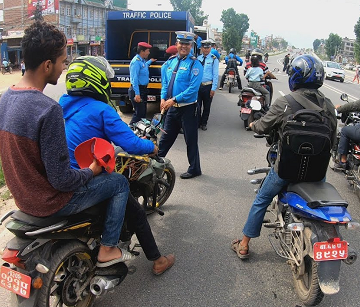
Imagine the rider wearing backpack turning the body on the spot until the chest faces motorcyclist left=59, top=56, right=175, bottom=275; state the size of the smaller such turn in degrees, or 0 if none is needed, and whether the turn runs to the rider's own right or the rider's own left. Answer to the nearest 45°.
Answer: approximately 90° to the rider's own left

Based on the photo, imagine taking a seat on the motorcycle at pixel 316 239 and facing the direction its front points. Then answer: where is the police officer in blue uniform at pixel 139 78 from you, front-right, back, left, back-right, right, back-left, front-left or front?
front

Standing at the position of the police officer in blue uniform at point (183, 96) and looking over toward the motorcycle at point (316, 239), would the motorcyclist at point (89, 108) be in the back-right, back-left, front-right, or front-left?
front-right

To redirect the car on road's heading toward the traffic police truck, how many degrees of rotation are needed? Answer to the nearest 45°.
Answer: approximately 45° to its right

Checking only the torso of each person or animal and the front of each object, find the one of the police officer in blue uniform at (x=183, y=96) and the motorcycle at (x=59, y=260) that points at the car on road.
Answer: the motorcycle

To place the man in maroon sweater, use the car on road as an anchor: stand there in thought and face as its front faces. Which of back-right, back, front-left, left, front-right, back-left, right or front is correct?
front-right

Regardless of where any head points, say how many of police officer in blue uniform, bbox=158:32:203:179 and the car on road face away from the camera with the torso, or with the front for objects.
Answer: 0

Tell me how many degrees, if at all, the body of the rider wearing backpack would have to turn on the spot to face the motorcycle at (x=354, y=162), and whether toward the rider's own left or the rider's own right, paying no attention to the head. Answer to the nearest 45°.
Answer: approximately 45° to the rider's own right

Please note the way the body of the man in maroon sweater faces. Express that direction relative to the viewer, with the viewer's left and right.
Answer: facing away from the viewer and to the right of the viewer

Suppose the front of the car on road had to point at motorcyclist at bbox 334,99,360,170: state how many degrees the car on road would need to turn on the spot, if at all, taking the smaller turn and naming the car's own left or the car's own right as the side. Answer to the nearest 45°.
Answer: approximately 45° to the car's own right

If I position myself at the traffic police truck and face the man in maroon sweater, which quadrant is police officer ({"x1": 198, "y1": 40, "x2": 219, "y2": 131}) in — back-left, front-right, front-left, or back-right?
front-left

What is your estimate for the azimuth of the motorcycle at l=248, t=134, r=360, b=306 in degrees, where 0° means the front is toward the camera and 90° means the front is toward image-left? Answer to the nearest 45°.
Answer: approximately 135°

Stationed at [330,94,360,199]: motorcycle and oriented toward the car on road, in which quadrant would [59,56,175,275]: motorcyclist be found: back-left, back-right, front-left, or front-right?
back-left

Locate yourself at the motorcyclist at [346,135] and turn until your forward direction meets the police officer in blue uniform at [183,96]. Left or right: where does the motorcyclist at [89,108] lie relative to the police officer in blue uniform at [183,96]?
left

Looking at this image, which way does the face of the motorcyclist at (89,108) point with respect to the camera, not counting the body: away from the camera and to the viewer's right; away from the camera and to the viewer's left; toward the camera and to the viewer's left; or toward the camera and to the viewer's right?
away from the camera and to the viewer's right

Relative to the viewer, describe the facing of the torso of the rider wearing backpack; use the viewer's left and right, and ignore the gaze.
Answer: facing away from the viewer and to the left of the viewer
